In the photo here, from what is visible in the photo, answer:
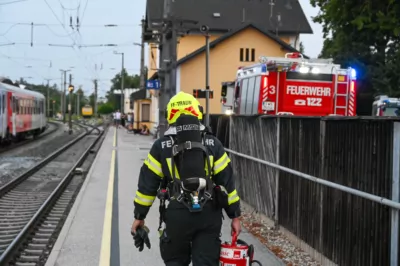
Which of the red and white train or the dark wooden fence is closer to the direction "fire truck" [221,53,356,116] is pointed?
the red and white train

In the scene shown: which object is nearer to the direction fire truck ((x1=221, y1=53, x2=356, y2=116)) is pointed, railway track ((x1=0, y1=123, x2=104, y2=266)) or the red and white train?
the red and white train

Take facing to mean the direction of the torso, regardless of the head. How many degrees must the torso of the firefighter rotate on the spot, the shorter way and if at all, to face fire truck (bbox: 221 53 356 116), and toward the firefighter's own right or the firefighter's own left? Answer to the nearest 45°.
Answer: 0° — they already face it

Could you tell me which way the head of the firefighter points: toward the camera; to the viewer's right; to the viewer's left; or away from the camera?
away from the camera

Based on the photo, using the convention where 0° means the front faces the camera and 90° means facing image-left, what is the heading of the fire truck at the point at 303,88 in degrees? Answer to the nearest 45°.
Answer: approximately 135°

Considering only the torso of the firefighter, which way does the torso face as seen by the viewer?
away from the camera

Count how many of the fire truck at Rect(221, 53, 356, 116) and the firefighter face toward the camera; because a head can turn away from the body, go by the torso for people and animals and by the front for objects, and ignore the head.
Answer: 0
